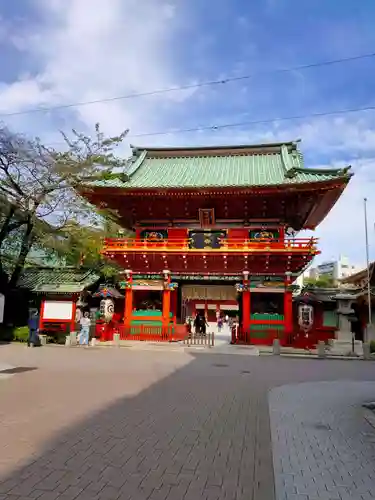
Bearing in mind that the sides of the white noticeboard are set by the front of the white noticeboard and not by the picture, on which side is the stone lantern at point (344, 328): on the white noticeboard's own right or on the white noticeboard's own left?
on the white noticeboard's own left

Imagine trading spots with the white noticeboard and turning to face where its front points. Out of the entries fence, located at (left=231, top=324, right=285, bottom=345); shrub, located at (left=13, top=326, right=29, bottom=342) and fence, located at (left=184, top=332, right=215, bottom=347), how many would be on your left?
2

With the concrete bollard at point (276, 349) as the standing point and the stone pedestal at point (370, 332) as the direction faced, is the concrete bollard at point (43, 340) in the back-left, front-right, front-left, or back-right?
back-left

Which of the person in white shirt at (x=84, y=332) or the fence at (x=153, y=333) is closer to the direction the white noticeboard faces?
the person in white shirt

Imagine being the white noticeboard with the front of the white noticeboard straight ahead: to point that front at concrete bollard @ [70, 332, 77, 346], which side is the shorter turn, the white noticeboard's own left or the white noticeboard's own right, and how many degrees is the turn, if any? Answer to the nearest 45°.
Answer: approximately 45° to the white noticeboard's own left

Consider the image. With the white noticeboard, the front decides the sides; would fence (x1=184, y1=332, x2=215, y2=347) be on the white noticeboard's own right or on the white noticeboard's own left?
on the white noticeboard's own left

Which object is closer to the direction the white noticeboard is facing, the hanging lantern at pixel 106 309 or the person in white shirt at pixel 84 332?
the person in white shirt

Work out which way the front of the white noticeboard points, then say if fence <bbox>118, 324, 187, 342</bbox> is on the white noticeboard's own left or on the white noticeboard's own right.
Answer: on the white noticeboard's own left

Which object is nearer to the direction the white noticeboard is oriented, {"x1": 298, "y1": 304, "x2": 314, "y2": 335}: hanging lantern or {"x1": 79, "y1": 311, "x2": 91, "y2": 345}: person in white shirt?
the person in white shirt

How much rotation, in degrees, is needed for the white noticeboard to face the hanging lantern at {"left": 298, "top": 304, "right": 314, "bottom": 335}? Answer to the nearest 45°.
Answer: approximately 90° to its left

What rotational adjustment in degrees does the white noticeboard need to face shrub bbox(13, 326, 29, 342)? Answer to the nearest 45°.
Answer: approximately 90° to its right

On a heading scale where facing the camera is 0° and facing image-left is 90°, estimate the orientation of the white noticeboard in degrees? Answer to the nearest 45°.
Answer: approximately 0°
